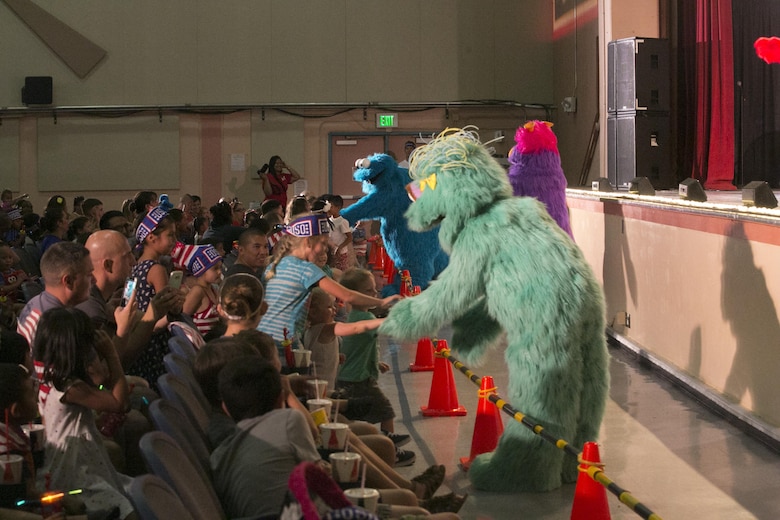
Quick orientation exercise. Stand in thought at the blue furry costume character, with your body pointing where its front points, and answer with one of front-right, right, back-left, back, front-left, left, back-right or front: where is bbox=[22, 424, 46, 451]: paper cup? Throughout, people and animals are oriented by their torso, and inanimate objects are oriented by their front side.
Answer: left

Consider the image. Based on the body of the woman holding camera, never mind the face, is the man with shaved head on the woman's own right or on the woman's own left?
on the woman's own right

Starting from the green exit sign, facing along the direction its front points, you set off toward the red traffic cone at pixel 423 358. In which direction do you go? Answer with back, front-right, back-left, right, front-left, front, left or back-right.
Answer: front

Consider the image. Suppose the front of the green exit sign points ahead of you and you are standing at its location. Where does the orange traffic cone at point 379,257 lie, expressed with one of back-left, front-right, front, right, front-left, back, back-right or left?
front

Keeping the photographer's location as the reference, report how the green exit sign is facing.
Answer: facing the viewer

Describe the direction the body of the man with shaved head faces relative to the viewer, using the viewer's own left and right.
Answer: facing to the right of the viewer

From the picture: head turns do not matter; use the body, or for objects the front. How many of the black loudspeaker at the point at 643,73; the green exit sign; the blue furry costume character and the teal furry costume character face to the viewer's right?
0

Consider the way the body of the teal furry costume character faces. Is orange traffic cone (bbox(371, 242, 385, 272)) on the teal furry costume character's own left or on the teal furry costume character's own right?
on the teal furry costume character's own right

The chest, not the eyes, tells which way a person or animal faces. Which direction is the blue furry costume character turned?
to the viewer's left

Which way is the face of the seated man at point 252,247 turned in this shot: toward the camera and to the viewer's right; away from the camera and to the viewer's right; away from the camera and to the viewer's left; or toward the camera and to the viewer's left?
toward the camera and to the viewer's right

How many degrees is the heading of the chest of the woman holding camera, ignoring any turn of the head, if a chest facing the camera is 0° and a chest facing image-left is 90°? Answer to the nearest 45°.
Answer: approximately 315°

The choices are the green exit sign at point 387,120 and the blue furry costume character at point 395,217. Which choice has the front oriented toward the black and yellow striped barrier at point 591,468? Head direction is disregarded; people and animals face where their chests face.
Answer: the green exit sign

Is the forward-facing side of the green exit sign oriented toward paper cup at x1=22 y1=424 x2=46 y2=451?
yes

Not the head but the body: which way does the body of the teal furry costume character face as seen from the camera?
to the viewer's left

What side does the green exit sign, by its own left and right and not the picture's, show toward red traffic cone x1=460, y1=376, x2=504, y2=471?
front

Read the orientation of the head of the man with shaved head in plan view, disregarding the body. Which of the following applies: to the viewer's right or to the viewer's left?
to the viewer's right

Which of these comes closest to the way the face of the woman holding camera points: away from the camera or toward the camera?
toward the camera
